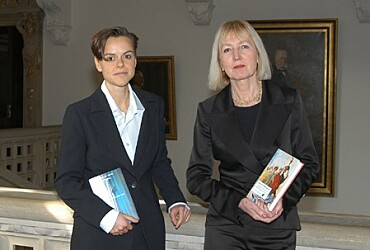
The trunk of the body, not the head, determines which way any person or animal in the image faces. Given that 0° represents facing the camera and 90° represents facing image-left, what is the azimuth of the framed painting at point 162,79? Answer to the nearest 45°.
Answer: approximately 0°

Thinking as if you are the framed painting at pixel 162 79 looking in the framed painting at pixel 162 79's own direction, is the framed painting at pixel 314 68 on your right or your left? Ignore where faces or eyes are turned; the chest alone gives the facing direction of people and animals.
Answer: on your left

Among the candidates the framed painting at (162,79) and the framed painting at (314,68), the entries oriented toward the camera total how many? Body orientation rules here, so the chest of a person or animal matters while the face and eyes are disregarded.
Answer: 2

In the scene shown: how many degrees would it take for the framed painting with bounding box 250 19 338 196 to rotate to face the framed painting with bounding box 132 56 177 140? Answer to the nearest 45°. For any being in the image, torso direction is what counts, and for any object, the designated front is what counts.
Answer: approximately 90° to its right

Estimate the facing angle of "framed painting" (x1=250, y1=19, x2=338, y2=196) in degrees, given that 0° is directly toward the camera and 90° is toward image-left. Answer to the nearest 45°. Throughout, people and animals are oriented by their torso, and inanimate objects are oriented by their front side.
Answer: approximately 0°
